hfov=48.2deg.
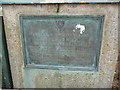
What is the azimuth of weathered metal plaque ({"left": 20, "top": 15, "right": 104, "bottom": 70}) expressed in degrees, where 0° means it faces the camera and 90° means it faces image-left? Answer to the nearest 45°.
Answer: approximately 0°

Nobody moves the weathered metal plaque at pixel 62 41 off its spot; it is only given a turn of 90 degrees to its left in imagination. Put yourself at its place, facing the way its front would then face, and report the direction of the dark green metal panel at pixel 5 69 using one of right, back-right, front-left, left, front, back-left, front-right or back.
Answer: back
